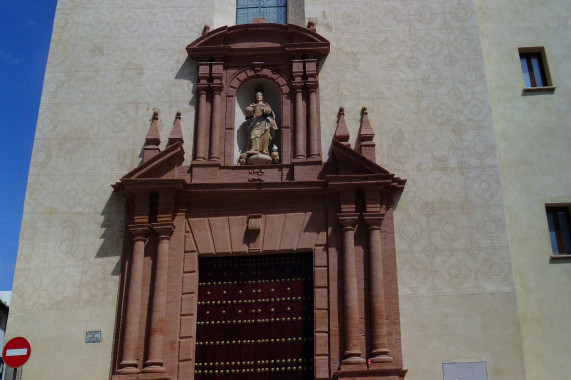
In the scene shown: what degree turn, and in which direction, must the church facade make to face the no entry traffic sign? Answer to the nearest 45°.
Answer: approximately 90° to its right

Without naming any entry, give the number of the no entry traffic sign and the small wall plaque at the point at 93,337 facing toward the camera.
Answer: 2

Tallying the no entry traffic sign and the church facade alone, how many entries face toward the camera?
2

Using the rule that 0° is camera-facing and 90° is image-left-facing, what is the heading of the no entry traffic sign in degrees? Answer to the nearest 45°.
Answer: approximately 0°

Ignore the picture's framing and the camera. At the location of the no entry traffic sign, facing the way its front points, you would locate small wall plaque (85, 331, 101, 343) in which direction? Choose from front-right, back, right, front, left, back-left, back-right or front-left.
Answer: back-left

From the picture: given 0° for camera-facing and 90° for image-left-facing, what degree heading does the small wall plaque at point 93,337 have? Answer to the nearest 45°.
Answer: approximately 0°

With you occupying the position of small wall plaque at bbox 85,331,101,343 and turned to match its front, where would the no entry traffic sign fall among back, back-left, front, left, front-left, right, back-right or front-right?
front-right
